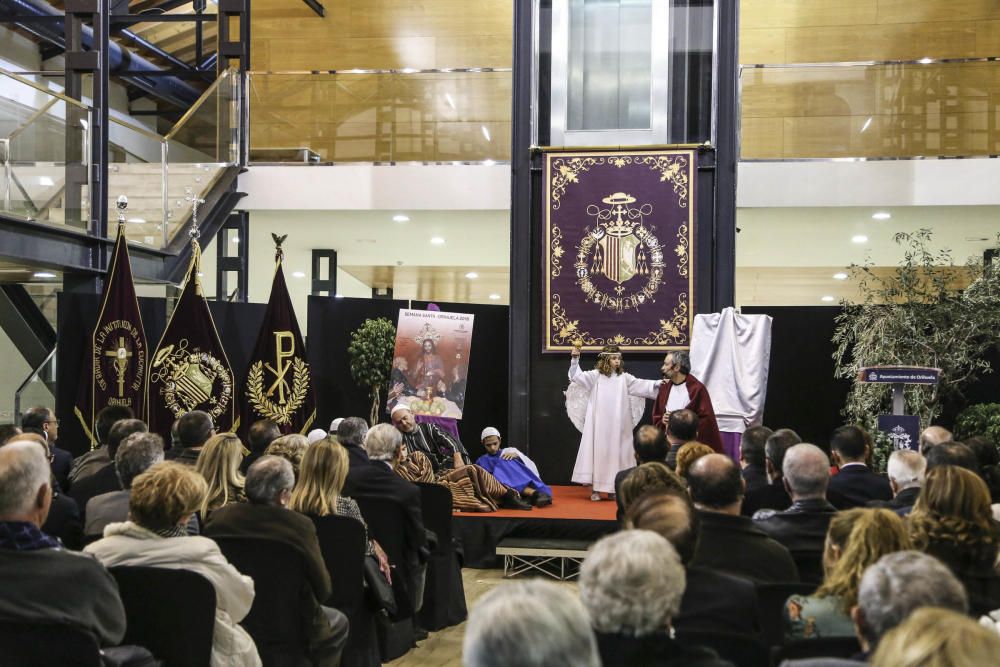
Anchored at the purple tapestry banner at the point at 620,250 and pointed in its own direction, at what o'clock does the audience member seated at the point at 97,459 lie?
The audience member seated is roughly at 1 o'clock from the purple tapestry banner.

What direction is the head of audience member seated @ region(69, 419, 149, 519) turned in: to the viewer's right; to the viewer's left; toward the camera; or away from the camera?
away from the camera

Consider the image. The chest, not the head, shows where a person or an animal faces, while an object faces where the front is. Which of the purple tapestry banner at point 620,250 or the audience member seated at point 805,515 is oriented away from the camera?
the audience member seated

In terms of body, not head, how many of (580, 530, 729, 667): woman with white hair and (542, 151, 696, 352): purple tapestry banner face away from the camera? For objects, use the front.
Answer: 1

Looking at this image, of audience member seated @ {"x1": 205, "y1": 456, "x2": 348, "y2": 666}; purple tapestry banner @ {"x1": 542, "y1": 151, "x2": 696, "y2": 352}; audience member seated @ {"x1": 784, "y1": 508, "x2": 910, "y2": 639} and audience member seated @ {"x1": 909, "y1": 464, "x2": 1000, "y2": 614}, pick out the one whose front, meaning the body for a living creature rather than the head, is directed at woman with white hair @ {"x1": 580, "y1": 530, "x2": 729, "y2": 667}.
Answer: the purple tapestry banner

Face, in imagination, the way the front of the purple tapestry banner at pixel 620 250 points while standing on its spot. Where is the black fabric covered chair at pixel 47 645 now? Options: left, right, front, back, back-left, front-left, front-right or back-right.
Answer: front

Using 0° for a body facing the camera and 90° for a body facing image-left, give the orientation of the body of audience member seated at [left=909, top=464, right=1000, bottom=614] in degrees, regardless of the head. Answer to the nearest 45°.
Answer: approximately 180°

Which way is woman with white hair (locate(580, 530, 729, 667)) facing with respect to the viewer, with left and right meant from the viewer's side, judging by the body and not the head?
facing away from the viewer

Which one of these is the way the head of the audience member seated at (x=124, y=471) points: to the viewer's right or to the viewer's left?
to the viewer's right

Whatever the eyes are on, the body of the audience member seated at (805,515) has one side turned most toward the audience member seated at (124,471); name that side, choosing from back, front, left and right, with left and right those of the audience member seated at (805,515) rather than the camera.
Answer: left

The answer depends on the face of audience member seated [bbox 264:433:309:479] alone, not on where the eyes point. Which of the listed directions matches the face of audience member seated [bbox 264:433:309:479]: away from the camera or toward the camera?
away from the camera

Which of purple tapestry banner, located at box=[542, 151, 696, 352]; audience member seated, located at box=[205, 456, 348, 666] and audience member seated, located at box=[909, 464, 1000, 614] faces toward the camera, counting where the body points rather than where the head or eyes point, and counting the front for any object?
the purple tapestry banner

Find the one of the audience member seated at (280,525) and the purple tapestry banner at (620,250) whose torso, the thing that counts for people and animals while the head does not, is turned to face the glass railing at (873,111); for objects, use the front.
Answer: the audience member seated

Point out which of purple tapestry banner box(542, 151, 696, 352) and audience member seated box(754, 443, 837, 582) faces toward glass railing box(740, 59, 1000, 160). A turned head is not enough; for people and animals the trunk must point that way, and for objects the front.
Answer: the audience member seated

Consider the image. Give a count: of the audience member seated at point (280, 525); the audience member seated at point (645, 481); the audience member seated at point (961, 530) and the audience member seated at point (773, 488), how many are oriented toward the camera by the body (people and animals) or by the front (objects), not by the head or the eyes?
0

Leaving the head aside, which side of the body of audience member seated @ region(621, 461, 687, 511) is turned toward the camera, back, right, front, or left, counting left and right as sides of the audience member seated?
back

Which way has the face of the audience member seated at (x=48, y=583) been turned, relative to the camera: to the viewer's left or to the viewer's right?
to the viewer's right

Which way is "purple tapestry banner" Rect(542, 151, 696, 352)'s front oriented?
toward the camera

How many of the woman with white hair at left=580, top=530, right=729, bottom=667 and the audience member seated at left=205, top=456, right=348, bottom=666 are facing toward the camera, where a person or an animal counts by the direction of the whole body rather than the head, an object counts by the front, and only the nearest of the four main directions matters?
0

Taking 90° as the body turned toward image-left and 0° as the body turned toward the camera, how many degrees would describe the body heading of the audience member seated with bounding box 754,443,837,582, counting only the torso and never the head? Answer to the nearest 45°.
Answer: approximately 180°
